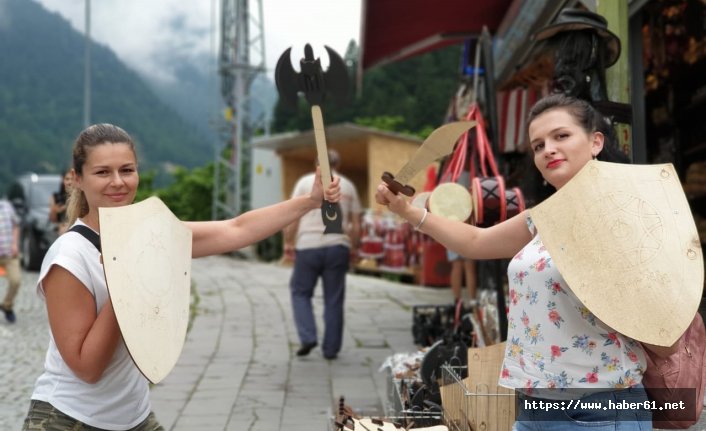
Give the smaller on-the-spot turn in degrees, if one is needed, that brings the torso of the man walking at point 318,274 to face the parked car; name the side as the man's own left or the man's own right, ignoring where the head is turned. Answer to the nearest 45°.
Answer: approximately 45° to the man's own left

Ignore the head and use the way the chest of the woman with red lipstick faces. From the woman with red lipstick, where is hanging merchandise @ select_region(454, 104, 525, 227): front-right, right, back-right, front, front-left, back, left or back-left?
back-right

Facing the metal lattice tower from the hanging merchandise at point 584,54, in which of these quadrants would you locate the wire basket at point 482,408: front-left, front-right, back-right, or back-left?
back-left

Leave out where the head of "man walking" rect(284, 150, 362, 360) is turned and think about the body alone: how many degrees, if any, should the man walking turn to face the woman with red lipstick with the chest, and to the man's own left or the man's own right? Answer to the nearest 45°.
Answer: approximately 180°

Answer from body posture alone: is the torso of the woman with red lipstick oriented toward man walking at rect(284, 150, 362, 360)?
no

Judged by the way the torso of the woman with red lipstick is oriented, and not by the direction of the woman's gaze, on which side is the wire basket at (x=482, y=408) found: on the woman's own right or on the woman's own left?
on the woman's own right

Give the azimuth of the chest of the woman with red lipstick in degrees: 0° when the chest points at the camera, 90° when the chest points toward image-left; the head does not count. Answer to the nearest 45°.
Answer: approximately 45°

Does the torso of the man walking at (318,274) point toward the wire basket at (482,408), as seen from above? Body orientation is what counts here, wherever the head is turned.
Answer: no

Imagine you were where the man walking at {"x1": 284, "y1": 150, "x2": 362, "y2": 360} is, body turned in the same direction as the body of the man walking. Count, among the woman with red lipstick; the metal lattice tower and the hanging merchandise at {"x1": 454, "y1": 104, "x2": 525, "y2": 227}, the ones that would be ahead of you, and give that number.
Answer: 1

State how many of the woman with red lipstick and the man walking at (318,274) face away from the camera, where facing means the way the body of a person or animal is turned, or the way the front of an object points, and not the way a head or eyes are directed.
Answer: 1

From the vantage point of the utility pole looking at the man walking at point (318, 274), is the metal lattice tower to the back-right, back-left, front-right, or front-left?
front-left

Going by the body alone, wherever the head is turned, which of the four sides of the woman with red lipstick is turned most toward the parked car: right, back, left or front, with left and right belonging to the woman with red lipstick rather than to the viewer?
right

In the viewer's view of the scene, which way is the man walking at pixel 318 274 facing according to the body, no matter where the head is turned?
away from the camera
